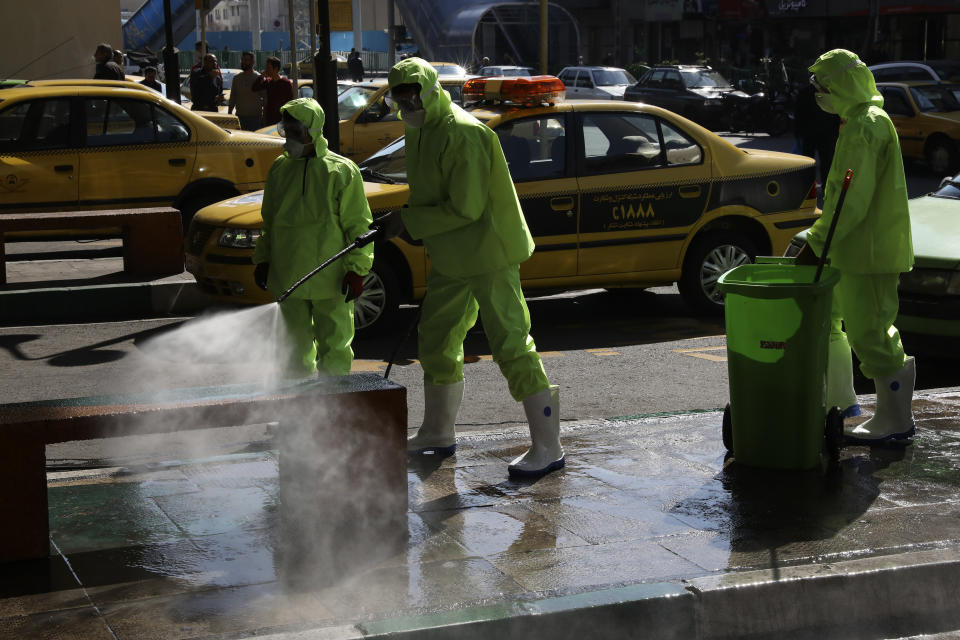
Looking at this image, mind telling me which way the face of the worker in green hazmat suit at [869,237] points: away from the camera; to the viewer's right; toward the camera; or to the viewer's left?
to the viewer's left

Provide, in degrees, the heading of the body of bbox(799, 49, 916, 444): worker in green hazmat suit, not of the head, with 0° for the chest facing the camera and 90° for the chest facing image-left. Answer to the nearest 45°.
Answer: approximately 90°

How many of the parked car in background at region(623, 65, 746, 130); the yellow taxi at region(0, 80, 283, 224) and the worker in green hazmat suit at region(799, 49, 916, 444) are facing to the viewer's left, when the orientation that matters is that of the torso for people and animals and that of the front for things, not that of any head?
2

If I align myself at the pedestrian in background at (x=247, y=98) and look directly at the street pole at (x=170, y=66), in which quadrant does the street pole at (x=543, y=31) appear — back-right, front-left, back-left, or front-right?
back-right

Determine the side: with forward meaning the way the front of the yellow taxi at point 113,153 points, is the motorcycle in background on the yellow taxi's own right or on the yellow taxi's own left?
on the yellow taxi's own right
